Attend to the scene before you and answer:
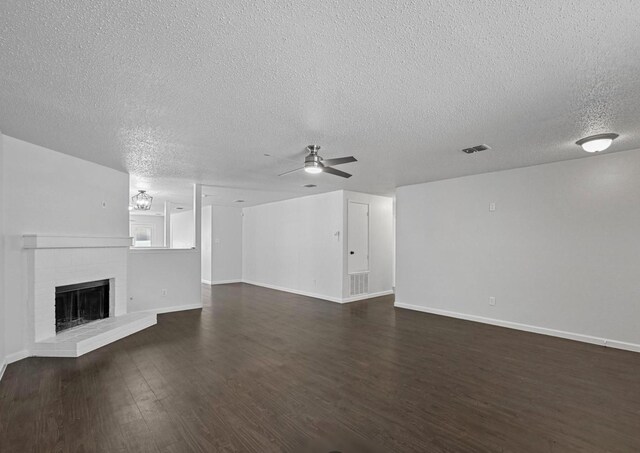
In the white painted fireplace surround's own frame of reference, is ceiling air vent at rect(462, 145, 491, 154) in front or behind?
in front

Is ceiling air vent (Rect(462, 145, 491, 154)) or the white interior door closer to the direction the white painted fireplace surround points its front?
the ceiling air vent

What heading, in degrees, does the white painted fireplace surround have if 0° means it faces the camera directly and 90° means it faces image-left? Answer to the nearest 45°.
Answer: approximately 315°

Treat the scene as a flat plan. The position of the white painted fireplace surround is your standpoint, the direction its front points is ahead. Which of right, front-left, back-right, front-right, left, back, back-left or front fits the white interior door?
front-left
